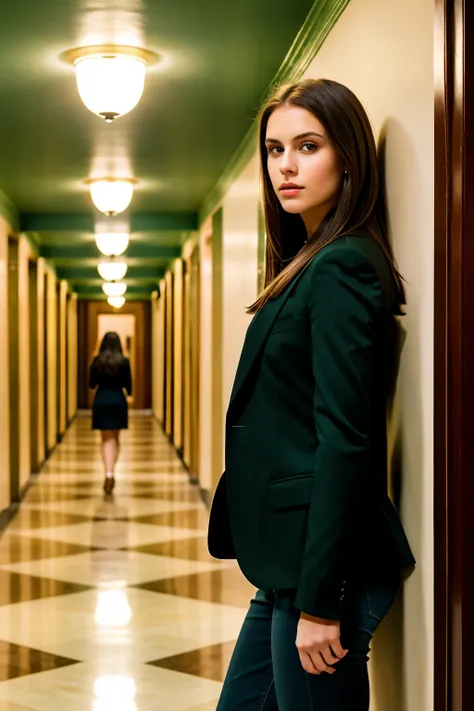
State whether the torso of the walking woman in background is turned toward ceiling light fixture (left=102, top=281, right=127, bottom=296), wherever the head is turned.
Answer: yes

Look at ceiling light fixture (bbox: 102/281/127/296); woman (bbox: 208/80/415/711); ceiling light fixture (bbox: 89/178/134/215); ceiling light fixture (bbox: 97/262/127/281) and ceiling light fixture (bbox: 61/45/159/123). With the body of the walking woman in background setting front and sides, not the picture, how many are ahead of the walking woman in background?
2

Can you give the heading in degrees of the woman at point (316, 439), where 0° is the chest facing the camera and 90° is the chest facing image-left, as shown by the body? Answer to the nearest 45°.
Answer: approximately 90°

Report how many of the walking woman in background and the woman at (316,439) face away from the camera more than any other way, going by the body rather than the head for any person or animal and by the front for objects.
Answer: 1

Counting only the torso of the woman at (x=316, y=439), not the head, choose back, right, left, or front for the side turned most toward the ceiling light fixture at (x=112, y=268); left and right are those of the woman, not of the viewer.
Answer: right

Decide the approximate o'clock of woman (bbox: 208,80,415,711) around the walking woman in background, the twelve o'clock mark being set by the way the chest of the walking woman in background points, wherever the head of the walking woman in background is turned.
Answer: The woman is roughly at 6 o'clock from the walking woman in background.

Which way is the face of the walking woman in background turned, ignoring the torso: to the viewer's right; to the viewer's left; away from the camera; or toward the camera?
away from the camera

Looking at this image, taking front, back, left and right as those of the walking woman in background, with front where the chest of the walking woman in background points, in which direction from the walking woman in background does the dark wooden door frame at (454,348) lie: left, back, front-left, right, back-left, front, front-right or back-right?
back

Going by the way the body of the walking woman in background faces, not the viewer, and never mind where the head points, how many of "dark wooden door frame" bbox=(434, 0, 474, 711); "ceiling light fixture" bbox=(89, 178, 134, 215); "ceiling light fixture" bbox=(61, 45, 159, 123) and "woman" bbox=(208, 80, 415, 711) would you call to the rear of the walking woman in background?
4

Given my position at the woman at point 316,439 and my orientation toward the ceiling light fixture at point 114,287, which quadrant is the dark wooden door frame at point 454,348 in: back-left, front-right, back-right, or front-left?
back-right

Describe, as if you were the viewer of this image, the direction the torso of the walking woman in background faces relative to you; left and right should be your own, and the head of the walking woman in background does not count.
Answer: facing away from the viewer

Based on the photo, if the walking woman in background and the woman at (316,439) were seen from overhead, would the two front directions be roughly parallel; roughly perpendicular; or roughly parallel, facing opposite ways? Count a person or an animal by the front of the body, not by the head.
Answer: roughly perpendicular

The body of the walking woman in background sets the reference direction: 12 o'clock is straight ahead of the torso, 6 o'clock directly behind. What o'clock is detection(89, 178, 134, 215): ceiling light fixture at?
The ceiling light fixture is roughly at 6 o'clock from the walking woman in background.
